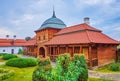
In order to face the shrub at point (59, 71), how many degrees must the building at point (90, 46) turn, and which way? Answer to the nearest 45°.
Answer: approximately 45° to its left

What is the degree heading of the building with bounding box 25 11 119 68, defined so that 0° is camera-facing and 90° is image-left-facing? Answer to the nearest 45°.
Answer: approximately 45°

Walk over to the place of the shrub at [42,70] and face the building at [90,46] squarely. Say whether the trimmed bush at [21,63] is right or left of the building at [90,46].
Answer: left

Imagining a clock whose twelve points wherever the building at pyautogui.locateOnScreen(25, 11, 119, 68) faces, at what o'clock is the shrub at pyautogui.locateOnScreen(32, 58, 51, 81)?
The shrub is roughly at 11 o'clock from the building.

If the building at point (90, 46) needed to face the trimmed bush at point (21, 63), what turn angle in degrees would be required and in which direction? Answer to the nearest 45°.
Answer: approximately 45° to its right
